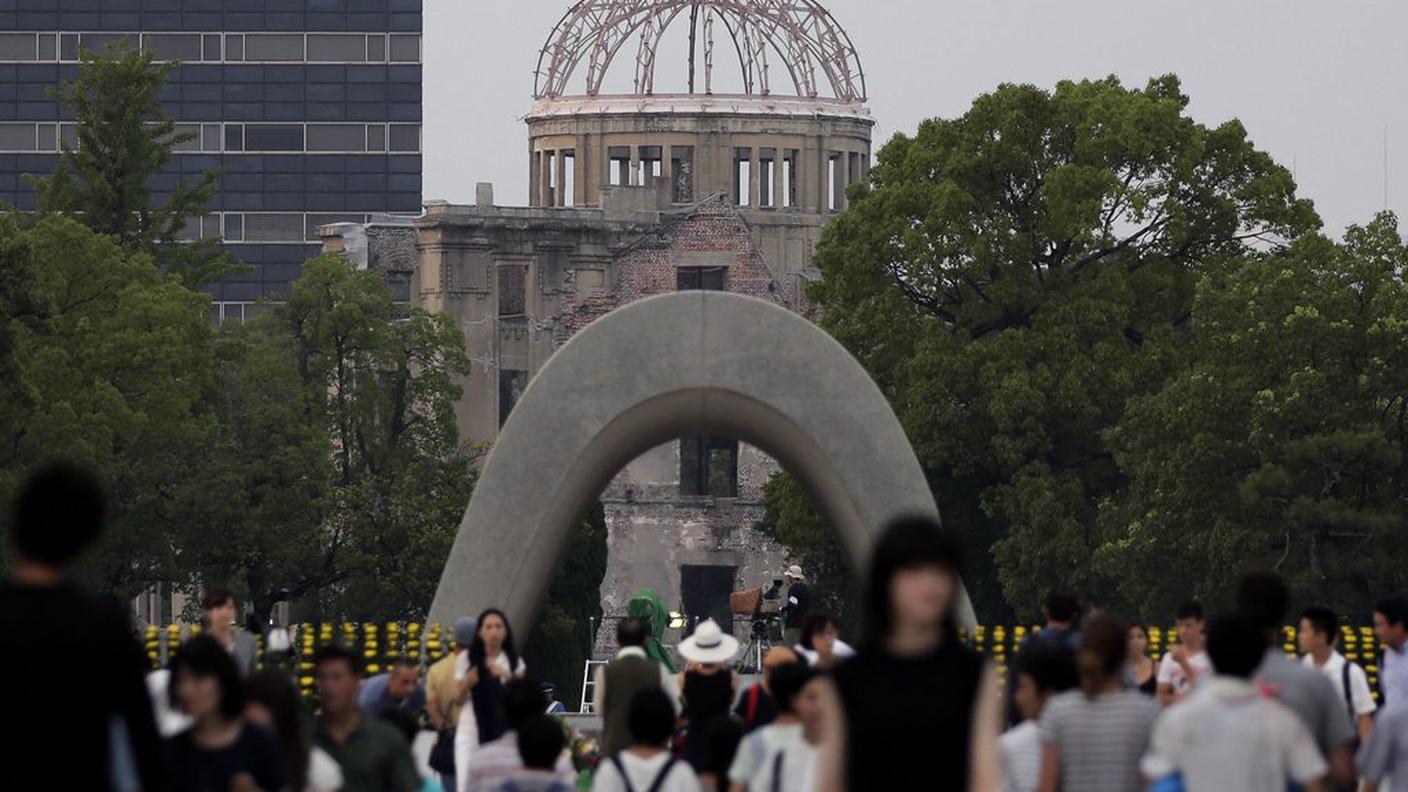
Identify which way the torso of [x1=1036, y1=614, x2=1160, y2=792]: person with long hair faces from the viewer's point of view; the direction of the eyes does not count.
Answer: away from the camera

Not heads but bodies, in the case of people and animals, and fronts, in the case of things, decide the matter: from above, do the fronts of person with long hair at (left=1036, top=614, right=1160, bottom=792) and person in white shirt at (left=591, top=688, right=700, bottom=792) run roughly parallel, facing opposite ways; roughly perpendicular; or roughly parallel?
roughly parallel

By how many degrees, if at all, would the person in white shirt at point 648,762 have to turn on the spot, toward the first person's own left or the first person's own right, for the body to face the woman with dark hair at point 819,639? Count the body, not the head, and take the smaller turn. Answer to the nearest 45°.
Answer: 0° — they already face them

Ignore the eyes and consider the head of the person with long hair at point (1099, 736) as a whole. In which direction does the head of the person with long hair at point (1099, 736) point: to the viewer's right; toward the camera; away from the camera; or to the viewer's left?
away from the camera

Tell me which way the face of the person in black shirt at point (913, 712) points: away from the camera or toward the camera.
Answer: toward the camera

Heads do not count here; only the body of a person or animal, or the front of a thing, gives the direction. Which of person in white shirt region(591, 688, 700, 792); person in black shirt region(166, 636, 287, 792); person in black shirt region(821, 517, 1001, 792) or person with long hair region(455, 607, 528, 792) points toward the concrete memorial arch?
the person in white shirt

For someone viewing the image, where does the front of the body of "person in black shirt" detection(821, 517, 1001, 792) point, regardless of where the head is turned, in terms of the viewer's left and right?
facing the viewer

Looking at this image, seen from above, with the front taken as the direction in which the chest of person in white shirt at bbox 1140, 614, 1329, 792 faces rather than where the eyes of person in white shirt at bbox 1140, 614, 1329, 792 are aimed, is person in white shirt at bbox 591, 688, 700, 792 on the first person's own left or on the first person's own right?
on the first person's own left

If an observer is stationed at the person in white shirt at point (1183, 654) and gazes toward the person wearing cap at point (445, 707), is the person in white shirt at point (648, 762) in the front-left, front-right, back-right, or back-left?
front-left

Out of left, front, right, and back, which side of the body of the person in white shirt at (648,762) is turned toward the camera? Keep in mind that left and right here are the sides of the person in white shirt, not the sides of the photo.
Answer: back

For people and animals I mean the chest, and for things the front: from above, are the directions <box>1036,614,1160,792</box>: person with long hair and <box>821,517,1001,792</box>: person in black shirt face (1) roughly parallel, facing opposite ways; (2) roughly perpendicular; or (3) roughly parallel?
roughly parallel, facing opposite ways

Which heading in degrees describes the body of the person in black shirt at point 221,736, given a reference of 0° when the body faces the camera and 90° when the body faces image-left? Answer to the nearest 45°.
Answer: approximately 45°

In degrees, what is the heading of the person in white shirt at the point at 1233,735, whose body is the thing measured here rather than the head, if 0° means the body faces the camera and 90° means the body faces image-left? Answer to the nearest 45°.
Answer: approximately 180°

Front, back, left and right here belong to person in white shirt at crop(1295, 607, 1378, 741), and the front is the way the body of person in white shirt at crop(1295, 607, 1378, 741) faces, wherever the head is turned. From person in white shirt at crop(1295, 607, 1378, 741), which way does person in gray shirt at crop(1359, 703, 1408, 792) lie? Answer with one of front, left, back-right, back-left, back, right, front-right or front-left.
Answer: left

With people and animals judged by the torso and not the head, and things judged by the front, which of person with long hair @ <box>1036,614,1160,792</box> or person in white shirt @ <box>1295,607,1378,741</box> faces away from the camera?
the person with long hair
